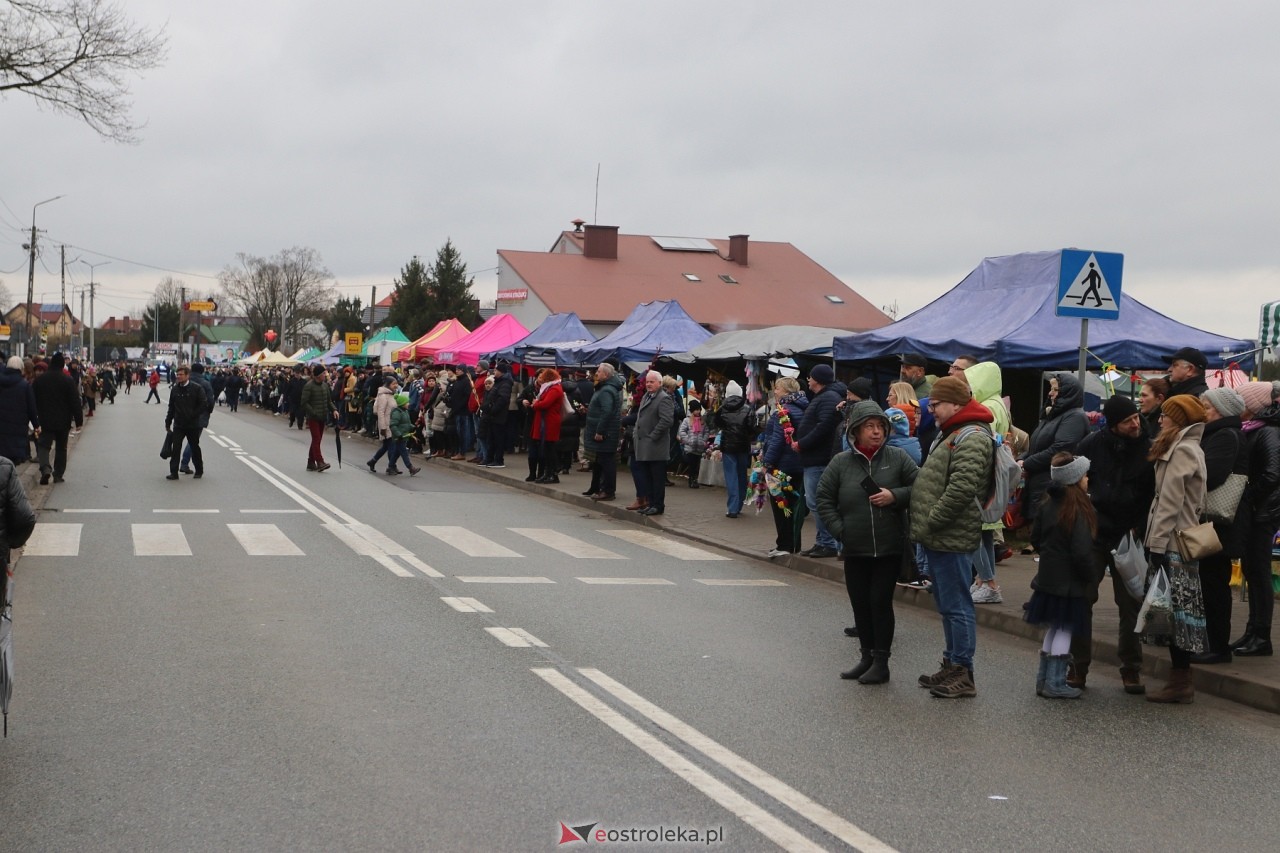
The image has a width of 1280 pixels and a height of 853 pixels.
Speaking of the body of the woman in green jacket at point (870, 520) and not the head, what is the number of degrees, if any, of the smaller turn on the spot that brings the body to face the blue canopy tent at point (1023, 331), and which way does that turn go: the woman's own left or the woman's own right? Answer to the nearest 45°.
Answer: approximately 180°

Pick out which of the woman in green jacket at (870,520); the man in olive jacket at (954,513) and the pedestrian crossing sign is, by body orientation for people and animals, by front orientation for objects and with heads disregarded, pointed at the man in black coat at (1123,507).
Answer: the pedestrian crossing sign

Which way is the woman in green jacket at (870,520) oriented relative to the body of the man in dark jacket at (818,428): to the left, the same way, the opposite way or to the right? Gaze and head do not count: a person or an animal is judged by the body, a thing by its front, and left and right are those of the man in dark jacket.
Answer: to the left

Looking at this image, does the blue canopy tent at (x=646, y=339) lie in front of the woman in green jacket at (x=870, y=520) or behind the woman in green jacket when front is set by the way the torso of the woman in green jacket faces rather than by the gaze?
behind

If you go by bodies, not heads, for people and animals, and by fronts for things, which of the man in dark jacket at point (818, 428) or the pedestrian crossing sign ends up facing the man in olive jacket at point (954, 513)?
the pedestrian crossing sign

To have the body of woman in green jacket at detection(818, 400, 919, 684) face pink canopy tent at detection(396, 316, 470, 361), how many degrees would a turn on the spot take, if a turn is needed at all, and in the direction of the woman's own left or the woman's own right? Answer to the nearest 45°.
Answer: approximately 135° to the woman's own right

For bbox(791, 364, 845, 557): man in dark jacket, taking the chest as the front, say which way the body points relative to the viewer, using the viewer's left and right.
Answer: facing to the left of the viewer

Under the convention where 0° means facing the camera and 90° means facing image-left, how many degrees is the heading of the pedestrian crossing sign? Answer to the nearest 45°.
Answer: approximately 0°

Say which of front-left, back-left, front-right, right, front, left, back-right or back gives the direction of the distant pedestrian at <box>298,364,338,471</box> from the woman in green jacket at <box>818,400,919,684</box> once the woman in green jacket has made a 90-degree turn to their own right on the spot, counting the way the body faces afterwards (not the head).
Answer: front-right

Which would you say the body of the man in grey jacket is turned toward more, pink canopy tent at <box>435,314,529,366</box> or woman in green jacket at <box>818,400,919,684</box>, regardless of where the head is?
the woman in green jacket

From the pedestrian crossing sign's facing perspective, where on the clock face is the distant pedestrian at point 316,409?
The distant pedestrian is roughly at 4 o'clock from the pedestrian crossing sign.
